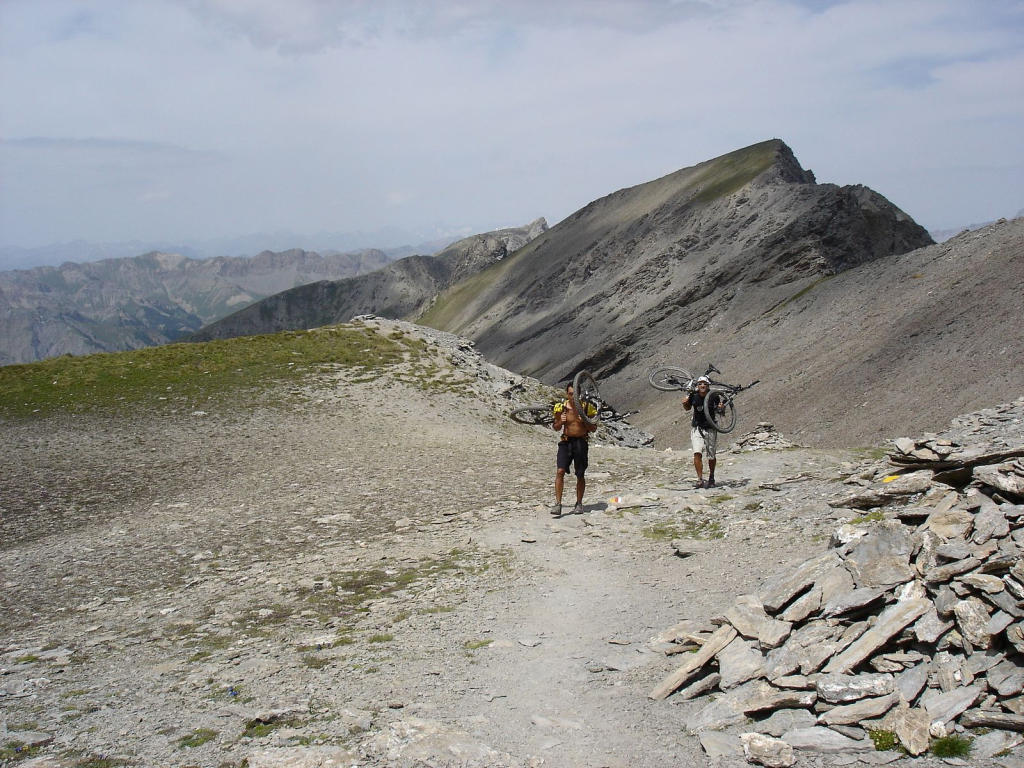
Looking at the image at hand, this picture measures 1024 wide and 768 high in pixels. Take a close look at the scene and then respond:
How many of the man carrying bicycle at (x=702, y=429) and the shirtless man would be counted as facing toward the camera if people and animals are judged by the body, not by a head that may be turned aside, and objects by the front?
2

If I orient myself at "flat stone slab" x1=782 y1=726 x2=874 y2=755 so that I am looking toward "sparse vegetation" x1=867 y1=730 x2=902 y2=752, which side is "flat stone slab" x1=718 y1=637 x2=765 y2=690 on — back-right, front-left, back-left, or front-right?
back-left

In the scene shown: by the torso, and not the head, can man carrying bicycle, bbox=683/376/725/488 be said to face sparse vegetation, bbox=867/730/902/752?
yes

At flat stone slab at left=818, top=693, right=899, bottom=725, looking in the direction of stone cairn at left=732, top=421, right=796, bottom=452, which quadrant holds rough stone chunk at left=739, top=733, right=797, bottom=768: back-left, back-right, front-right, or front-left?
back-left

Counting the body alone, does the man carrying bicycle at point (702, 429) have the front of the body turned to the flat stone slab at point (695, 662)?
yes

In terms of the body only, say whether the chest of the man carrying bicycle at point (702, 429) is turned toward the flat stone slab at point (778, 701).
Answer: yes

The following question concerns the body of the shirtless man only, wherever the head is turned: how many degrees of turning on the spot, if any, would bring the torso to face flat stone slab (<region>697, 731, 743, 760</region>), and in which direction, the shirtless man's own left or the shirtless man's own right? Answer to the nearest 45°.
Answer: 0° — they already face it

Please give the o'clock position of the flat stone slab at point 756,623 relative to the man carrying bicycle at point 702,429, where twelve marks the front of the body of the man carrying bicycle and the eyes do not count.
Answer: The flat stone slab is roughly at 12 o'clock from the man carrying bicycle.

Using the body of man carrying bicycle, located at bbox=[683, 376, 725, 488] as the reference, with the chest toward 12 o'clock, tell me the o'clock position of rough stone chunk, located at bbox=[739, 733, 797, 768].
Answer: The rough stone chunk is roughly at 12 o'clock from the man carrying bicycle.
